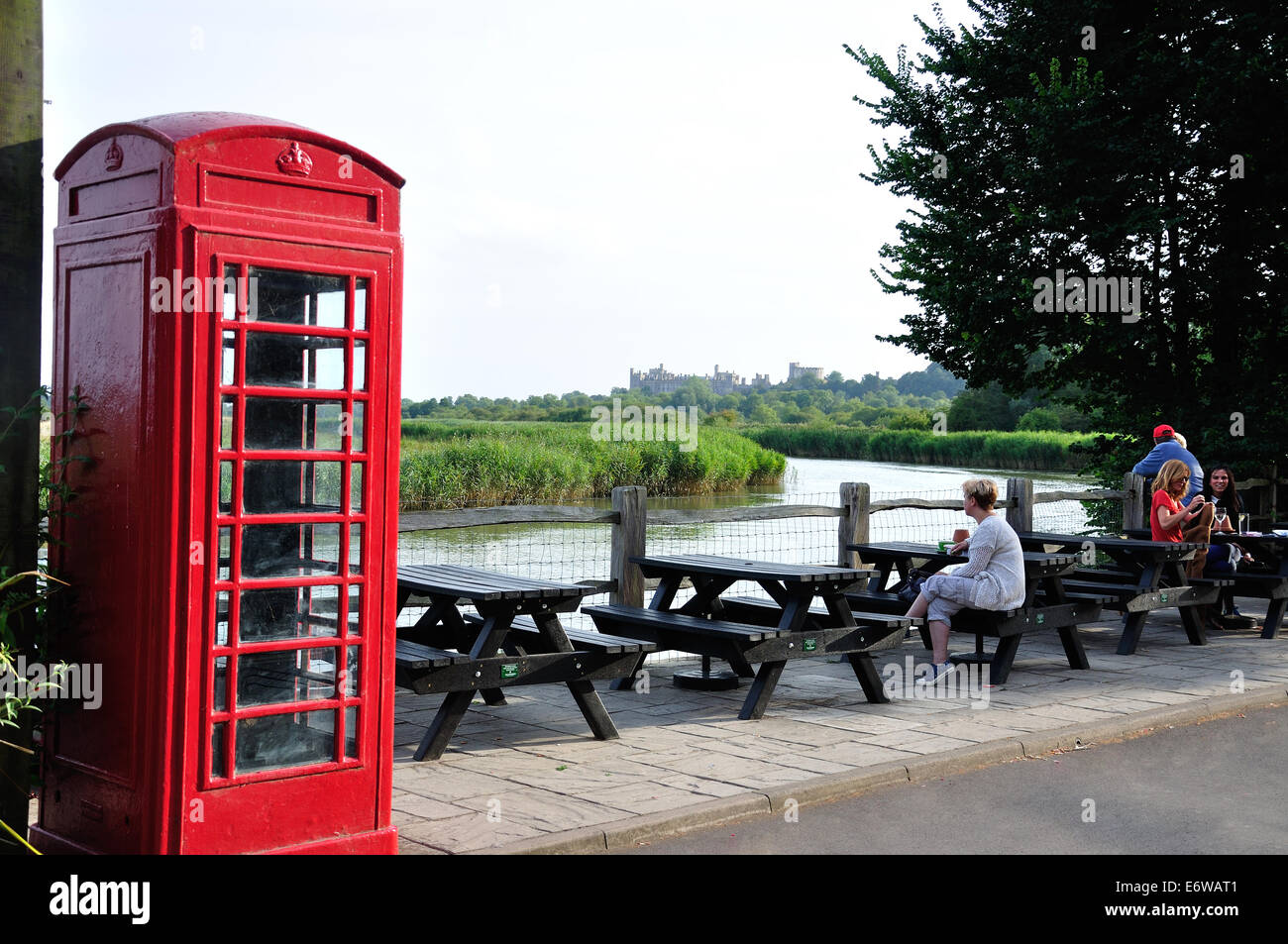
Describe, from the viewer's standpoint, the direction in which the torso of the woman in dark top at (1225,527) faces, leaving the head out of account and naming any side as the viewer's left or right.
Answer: facing the viewer and to the left of the viewer

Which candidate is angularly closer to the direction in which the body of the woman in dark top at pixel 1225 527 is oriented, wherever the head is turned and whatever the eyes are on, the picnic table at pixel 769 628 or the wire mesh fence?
the picnic table

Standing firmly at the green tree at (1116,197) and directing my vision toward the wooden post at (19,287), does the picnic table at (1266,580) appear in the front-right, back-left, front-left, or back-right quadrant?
front-left

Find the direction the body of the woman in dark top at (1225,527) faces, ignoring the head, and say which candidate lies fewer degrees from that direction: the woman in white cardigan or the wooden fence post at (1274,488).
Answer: the woman in white cardigan

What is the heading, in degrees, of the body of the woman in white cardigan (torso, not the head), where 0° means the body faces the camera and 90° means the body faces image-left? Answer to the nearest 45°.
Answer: approximately 90°

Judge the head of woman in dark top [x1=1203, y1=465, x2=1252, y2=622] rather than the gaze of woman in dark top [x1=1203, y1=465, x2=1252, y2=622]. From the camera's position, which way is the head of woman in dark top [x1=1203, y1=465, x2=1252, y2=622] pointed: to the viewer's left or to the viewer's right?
to the viewer's left
